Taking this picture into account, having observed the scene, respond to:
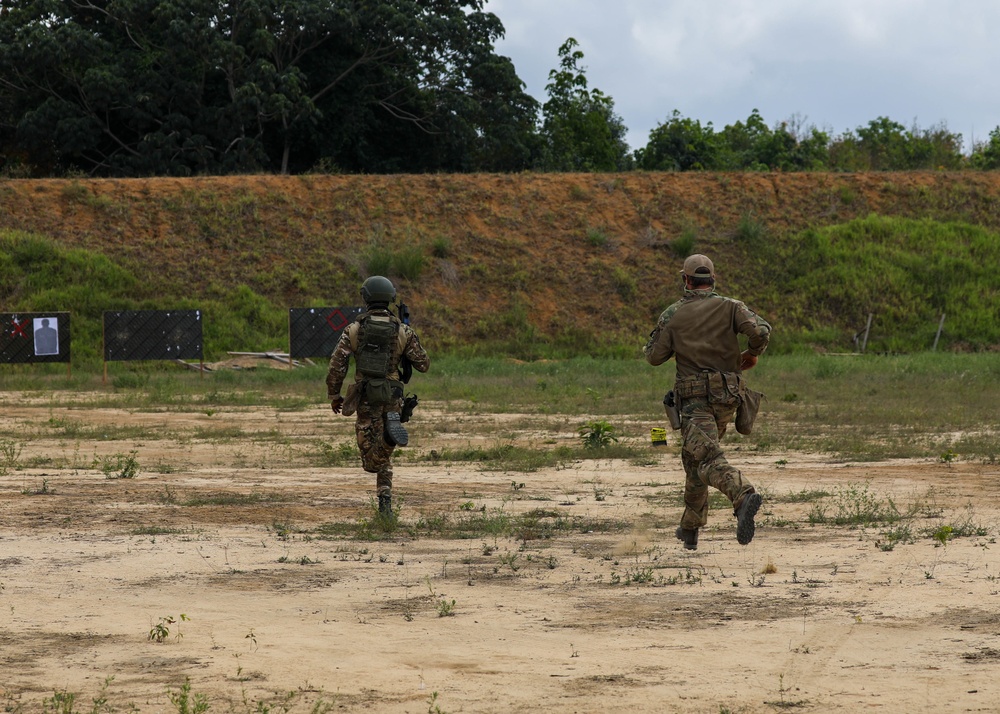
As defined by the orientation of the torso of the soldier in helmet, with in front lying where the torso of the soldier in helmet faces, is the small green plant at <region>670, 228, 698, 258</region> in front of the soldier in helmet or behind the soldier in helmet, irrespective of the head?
in front

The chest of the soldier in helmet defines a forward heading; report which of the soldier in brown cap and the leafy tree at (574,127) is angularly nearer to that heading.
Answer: the leafy tree

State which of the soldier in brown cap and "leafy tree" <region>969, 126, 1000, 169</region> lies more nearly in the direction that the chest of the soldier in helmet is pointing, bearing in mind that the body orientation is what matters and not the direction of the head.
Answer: the leafy tree

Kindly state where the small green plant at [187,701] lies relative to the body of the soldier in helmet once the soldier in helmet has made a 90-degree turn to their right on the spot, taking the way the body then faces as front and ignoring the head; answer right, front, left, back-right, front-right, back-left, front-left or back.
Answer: right

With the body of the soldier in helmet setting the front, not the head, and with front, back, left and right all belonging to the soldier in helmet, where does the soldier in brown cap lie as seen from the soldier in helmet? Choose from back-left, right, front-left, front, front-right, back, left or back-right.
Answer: back-right

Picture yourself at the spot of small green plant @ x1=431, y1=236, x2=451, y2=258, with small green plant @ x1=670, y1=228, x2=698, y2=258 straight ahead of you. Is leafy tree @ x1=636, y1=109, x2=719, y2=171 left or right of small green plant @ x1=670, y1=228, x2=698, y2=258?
left

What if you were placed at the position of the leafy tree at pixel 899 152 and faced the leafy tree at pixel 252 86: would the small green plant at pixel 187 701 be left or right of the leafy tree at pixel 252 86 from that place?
left

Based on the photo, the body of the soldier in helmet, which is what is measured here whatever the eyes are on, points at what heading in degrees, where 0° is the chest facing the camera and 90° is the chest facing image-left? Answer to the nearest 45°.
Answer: approximately 180°

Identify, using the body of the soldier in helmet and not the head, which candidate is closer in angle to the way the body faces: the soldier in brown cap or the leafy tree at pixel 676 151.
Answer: the leafy tree

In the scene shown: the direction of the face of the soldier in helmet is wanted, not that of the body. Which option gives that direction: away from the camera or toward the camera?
away from the camera

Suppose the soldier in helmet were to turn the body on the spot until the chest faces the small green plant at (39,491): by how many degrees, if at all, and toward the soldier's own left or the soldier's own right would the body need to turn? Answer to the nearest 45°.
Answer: approximately 45° to the soldier's own left

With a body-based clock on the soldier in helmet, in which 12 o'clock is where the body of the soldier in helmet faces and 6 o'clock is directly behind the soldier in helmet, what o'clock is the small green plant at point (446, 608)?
The small green plant is roughly at 6 o'clock from the soldier in helmet.

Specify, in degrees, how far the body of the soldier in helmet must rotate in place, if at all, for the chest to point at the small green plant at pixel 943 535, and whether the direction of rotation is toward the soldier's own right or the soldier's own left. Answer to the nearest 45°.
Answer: approximately 135° to the soldier's own right

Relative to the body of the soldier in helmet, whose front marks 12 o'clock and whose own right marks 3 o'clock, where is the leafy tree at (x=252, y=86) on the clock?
The leafy tree is roughly at 12 o'clock from the soldier in helmet.

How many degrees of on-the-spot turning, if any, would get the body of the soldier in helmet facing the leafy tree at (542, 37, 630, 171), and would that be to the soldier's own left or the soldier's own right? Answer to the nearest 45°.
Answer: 0° — they already face it

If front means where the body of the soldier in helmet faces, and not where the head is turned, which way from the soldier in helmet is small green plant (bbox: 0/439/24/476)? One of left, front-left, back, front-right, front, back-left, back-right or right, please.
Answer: front-left
